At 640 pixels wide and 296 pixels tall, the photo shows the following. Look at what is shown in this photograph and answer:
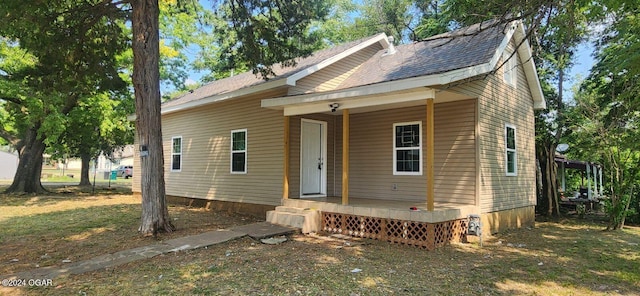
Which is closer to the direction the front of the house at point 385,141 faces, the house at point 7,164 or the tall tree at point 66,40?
the tall tree

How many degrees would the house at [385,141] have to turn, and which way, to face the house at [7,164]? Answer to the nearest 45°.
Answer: approximately 90° to its right
